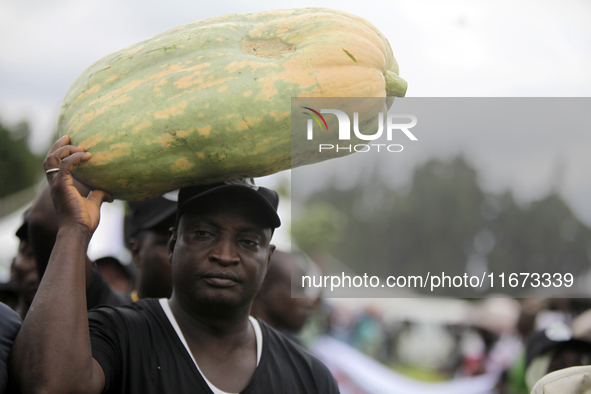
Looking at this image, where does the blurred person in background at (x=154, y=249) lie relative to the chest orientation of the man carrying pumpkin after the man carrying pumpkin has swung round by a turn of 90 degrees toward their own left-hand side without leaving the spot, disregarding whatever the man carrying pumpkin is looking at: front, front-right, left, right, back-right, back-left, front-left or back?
left

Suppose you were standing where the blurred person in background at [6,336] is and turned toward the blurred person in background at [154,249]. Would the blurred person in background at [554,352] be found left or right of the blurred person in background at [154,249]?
right

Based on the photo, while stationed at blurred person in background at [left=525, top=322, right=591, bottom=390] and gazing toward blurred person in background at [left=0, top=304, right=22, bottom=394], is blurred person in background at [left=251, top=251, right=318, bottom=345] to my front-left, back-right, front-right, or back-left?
front-right

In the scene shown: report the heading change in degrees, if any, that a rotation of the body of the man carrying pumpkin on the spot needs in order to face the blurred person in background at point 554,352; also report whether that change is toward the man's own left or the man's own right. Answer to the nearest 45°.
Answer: approximately 135° to the man's own left

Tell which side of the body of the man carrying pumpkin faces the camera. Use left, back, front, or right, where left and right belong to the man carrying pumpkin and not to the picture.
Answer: front
